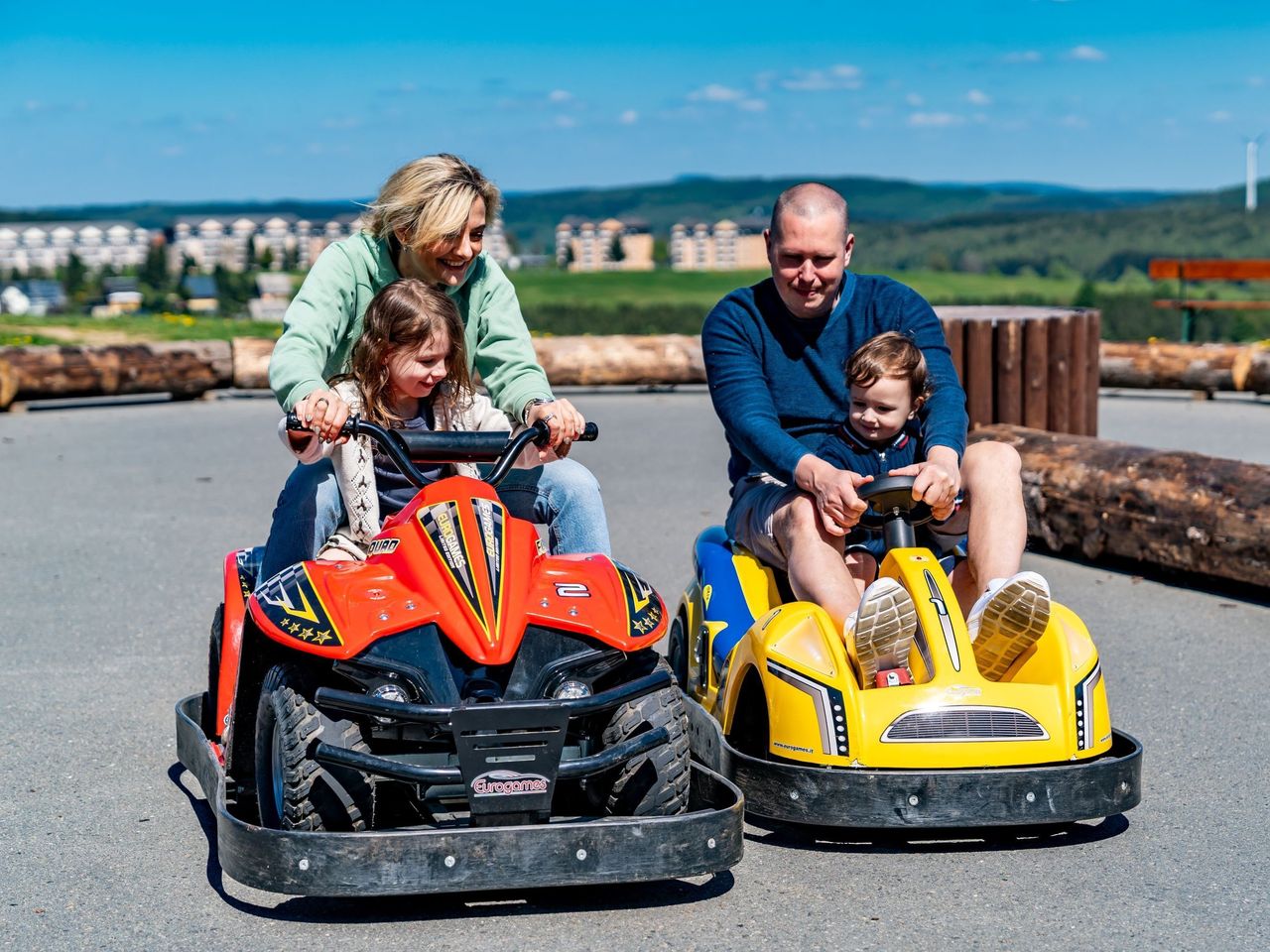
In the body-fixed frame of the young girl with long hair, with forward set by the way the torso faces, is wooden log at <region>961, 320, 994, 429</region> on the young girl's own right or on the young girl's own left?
on the young girl's own left

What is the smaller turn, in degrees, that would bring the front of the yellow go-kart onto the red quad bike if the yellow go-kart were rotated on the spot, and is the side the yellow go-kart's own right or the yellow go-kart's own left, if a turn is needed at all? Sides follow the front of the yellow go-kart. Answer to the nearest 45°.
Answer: approximately 90° to the yellow go-kart's own right

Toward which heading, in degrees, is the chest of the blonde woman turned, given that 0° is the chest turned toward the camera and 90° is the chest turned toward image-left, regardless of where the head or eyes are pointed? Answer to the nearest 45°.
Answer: approximately 0°

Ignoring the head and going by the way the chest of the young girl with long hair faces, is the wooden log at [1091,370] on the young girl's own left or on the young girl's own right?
on the young girl's own left

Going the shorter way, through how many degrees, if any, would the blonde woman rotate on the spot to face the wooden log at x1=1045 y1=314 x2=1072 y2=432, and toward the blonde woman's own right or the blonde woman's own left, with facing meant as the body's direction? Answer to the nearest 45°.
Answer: approximately 135° to the blonde woman's own left

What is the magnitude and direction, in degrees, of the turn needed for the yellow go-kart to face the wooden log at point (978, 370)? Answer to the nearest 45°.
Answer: approximately 135° to its left

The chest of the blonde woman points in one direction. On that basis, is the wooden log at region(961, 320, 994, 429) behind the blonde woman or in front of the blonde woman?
behind

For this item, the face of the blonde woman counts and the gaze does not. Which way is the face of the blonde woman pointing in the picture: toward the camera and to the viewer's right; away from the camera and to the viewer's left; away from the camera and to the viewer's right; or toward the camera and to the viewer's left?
toward the camera and to the viewer's right

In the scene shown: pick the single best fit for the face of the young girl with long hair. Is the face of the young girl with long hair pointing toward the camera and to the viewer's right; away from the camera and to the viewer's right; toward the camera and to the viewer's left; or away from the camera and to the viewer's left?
toward the camera and to the viewer's right

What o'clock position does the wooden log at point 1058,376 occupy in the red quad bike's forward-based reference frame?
The wooden log is roughly at 7 o'clock from the red quad bike.

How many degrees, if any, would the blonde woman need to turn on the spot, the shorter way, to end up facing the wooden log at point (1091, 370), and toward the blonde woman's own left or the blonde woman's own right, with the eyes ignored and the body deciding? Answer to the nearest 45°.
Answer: approximately 135° to the blonde woman's own left

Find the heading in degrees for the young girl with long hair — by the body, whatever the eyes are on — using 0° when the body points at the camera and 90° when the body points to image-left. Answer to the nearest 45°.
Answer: approximately 315°

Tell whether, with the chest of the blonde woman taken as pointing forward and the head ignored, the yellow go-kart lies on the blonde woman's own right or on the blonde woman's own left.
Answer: on the blonde woman's own left

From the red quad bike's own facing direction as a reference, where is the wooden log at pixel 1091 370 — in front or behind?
behind
